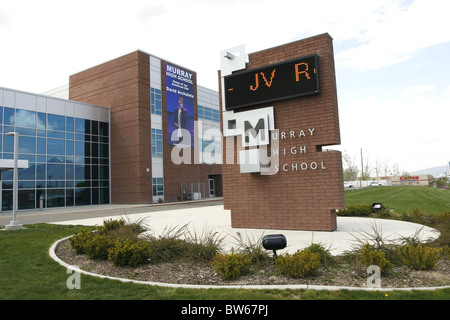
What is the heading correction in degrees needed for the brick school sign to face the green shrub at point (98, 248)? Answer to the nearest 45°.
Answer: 0° — it already faces it

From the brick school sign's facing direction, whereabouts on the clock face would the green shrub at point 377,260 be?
The green shrub is roughly at 10 o'clock from the brick school sign.

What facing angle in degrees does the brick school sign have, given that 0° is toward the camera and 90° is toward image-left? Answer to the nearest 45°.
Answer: approximately 45°

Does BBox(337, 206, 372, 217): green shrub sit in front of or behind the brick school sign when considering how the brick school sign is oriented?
behind

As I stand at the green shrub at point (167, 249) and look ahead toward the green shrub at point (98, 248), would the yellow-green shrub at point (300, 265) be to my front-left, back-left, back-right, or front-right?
back-left

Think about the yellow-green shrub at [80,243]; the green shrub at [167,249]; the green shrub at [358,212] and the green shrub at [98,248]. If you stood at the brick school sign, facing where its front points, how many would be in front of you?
3

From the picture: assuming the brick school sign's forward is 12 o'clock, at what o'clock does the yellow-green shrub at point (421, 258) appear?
The yellow-green shrub is roughly at 10 o'clock from the brick school sign.
